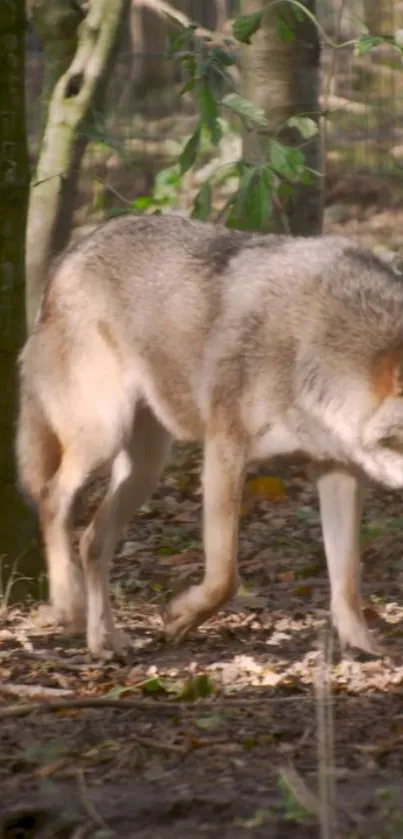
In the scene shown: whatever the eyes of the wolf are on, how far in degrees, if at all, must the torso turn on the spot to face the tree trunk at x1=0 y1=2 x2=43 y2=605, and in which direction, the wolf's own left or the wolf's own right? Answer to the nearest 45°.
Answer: approximately 135° to the wolf's own left

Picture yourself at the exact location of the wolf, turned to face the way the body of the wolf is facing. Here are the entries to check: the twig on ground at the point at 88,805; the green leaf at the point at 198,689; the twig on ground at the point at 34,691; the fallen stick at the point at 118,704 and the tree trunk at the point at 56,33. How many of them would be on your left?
1

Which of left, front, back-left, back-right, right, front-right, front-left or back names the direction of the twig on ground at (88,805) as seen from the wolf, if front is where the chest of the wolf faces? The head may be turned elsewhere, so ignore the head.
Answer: right

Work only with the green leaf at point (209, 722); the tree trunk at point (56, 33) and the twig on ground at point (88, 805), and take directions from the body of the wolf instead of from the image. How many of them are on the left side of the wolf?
1

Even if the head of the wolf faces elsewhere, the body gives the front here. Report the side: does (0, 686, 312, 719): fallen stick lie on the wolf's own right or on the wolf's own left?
on the wolf's own right

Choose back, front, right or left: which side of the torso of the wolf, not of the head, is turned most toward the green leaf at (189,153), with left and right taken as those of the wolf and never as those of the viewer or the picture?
left

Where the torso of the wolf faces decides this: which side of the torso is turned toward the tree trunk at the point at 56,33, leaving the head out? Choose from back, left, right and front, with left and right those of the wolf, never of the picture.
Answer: left

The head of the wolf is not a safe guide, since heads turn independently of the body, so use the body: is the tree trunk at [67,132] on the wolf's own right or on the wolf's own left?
on the wolf's own left

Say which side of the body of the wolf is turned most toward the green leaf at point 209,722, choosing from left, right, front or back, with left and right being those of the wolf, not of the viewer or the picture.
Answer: right

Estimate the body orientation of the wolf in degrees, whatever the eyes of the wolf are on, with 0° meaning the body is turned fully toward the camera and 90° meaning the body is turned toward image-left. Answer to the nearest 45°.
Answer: approximately 270°

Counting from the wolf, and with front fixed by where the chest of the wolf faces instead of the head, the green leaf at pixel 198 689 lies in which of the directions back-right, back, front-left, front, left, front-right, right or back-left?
right

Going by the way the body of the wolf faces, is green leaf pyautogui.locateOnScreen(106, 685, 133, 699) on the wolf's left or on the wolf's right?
on the wolf's right
